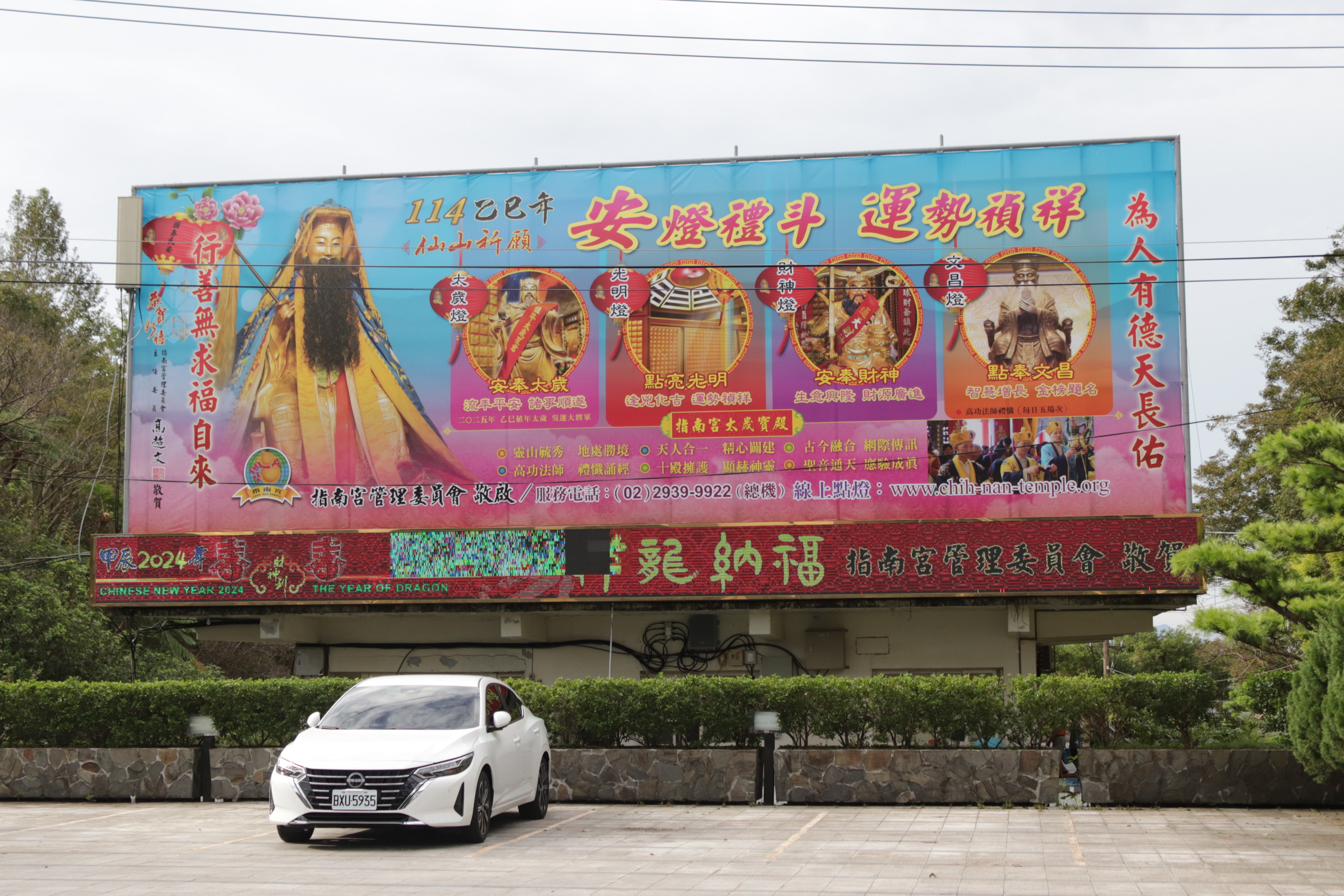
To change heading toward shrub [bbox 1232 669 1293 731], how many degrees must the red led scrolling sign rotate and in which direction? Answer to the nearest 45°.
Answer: approximately 45° to its left

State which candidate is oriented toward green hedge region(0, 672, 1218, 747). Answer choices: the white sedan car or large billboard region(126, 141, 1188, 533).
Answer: the large billboard

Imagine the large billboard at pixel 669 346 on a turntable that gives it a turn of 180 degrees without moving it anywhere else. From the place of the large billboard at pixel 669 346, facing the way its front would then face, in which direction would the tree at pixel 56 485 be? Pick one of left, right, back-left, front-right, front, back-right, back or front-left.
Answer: front-left

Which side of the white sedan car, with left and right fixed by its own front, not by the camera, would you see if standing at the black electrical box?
back

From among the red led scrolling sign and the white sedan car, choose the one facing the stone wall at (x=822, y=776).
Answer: the red led scrolling sign

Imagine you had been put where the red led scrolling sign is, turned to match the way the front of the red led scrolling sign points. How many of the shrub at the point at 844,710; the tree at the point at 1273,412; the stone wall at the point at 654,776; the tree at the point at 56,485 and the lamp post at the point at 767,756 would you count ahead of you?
3

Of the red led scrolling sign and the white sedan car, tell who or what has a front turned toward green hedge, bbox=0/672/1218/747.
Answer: the red led scrolling sign

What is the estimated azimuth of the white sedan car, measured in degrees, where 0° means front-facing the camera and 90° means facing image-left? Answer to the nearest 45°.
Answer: approximately 45°

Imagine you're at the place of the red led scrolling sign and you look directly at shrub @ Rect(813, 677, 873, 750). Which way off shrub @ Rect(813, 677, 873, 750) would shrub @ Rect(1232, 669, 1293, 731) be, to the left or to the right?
left

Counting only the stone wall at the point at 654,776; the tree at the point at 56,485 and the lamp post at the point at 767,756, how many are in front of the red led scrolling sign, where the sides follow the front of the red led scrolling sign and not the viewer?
2

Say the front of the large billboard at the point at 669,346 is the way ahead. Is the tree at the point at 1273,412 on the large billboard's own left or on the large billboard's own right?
on the large billboard's own left

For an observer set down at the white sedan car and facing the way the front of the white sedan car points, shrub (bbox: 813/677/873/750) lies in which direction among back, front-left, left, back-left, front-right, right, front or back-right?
back

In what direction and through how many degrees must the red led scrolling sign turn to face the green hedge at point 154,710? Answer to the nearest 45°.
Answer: approximately 45° to its right

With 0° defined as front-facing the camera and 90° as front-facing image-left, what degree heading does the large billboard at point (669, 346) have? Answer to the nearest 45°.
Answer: approximately 0°

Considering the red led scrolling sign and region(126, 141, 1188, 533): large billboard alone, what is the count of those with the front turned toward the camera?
2

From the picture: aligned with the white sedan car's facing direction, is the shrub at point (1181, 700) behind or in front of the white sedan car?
behind
